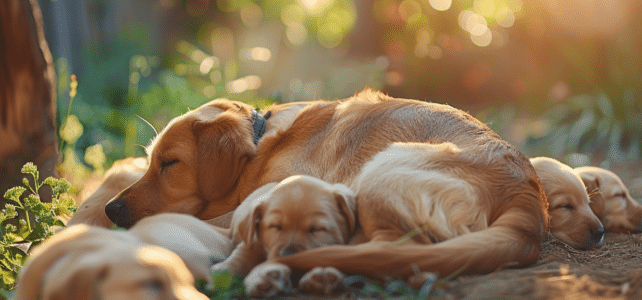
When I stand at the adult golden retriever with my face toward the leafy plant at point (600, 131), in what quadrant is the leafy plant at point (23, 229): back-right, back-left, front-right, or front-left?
back-left

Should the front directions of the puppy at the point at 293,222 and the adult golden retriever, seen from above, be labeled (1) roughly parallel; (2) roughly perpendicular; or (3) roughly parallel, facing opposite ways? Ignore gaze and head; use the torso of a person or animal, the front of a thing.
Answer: roughly perpendicular

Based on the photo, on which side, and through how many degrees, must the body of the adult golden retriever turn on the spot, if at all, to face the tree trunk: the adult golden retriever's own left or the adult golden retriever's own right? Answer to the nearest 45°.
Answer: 0° — it already faces it

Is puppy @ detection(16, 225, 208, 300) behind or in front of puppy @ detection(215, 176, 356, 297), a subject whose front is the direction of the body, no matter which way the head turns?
in front

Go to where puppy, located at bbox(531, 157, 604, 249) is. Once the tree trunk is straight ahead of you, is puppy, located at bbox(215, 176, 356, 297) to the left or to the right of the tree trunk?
left

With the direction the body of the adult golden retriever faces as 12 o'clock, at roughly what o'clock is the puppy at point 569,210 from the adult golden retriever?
The puppy is roughly at 6 o'clock from the adult golden retriever.

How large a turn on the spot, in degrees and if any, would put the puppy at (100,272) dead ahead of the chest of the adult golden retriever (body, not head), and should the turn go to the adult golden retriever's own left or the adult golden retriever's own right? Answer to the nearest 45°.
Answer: approximately 90° to the adult golden retriever's own left

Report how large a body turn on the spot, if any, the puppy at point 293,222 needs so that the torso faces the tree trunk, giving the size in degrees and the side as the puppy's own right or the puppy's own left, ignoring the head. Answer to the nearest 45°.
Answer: approximately 135° to the puppy's own right

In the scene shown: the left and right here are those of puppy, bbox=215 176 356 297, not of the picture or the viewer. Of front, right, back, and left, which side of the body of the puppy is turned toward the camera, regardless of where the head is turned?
front

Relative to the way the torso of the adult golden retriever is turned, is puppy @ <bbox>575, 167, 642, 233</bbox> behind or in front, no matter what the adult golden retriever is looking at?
behind

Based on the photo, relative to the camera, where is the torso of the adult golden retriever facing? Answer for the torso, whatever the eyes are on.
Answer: to the viewer's left
